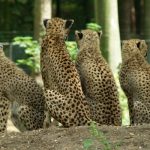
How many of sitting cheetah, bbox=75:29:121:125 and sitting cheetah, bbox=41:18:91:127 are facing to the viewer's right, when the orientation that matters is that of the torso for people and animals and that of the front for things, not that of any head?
0

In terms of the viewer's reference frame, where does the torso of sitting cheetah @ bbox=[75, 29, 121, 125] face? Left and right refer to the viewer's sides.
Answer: facing away from the viewer and to the left of the viewer

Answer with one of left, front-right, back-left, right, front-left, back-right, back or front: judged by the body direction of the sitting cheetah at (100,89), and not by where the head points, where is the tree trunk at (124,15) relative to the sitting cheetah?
front-right

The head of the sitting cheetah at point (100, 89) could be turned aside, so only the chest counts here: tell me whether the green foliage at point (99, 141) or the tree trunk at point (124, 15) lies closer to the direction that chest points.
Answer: the tree trunk

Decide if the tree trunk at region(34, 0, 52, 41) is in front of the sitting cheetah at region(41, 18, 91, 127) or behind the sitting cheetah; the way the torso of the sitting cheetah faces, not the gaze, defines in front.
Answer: in front

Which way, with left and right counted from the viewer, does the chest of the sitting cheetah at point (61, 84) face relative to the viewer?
facing away from the viewer and to the left of the viewer
